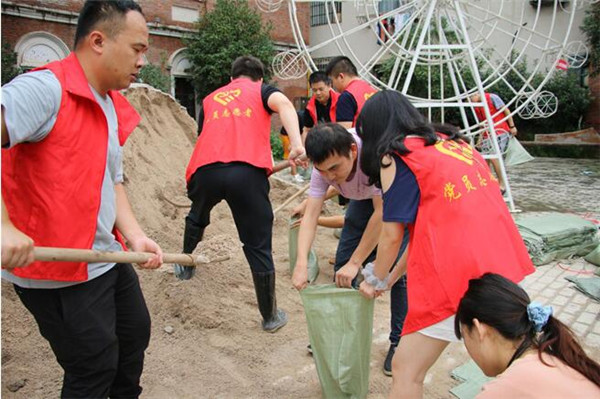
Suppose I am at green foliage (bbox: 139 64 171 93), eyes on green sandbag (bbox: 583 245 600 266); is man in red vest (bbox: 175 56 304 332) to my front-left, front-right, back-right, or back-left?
front-right

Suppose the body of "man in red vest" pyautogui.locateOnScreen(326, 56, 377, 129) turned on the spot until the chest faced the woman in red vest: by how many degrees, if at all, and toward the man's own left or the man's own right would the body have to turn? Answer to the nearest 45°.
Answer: approximately 90° to the man's own left

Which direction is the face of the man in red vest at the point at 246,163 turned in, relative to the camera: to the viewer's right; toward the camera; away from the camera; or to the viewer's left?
away from the camera

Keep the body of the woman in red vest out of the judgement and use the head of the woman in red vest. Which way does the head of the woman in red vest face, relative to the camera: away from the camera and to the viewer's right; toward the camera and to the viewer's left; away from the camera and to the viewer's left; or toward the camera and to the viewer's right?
away from the camera and to the viewer's left

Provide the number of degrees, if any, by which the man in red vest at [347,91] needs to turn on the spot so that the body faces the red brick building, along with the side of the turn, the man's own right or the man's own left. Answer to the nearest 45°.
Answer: approximately 45° to the man's own right

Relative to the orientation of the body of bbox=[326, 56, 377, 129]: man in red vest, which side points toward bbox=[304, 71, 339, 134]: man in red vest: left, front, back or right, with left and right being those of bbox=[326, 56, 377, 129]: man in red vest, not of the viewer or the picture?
front

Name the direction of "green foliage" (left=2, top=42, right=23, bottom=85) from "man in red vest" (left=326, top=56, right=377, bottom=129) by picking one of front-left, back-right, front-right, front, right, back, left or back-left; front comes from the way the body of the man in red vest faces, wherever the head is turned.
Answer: front-right

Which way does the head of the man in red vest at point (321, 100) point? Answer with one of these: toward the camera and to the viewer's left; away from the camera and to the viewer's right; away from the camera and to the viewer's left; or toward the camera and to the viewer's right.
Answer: toward the camera and to the viewer's left

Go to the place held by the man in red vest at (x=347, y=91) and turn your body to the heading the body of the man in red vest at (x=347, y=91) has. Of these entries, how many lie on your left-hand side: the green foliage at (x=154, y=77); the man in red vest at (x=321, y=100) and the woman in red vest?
1

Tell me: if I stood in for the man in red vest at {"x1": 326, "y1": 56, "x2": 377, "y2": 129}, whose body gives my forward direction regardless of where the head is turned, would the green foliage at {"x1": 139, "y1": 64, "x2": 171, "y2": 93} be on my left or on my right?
on my right

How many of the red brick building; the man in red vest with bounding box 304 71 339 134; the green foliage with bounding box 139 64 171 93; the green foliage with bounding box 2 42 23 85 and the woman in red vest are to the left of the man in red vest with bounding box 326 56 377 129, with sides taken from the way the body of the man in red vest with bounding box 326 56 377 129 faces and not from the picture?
1
